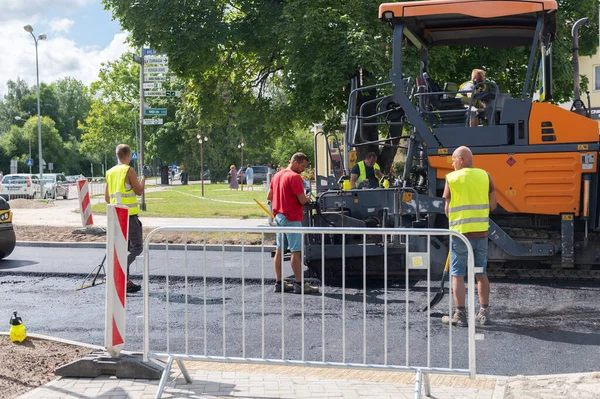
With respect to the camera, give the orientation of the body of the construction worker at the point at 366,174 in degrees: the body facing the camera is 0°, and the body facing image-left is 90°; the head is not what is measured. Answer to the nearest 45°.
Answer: approximately 315°

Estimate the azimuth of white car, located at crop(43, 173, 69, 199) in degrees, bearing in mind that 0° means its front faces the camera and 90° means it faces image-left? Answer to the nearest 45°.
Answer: approximately 45°

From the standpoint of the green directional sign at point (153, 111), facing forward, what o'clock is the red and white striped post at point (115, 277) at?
The red and white striped post is roughly at 12 o'clock from the green directional sign.

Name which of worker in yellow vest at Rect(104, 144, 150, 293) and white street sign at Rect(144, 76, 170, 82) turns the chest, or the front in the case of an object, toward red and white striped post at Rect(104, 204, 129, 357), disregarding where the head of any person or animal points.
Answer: the white street sign
